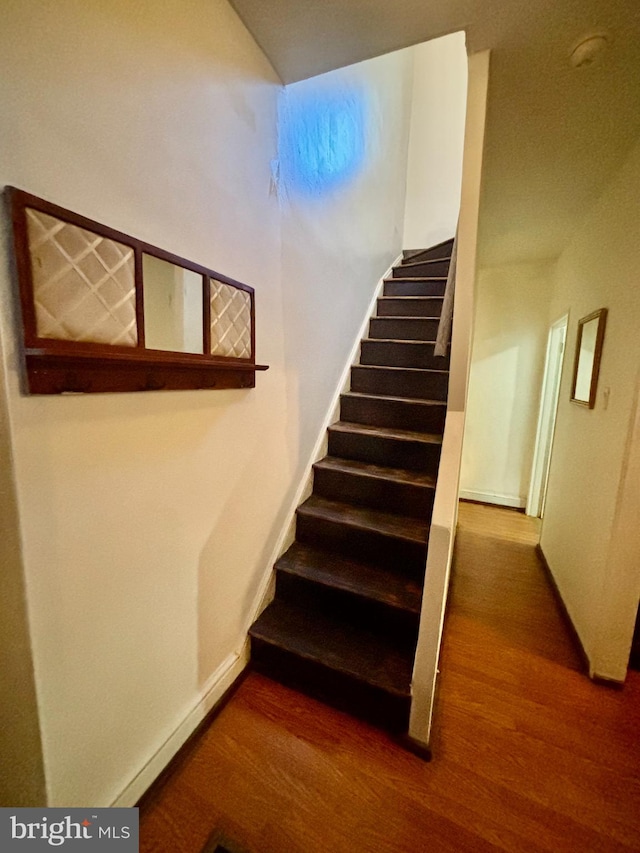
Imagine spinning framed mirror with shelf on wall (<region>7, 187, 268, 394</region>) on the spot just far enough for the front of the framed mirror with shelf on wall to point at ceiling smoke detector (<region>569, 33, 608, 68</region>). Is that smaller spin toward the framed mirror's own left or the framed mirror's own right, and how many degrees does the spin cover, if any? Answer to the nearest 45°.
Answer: approximately 45° to the framed mirror's own left

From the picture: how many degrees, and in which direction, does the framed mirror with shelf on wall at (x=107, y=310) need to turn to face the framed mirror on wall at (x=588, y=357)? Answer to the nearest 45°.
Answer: approximately 45° to its left

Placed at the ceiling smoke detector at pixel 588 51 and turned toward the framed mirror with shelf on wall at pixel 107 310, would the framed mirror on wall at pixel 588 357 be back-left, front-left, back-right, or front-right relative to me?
back-right

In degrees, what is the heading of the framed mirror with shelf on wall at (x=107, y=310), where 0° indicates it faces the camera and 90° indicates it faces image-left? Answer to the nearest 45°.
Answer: approximately 315°

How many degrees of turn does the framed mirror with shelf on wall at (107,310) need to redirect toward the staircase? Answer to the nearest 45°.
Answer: approximately 45° to its left
